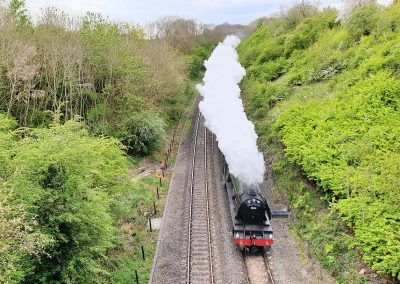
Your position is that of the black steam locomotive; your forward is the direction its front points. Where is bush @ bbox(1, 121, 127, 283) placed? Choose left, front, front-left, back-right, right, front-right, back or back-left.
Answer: front-right

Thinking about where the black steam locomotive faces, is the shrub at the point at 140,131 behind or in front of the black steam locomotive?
behind

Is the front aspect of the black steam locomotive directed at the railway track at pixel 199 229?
no

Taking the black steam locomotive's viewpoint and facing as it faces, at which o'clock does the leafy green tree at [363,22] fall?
The leafy green tree is roughly at 7 o'clock from the black steam locomotive.

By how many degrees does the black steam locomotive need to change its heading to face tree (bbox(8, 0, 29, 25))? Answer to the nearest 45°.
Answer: approximately 135° to its right

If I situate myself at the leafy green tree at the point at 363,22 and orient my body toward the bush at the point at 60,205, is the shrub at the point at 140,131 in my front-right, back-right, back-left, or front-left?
front-right

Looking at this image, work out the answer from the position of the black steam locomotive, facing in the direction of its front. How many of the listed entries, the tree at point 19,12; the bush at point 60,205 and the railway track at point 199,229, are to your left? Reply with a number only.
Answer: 0

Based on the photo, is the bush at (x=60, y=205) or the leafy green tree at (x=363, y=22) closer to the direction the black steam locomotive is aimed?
the bush

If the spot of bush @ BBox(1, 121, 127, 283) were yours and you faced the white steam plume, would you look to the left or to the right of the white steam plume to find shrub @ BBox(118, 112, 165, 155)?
left

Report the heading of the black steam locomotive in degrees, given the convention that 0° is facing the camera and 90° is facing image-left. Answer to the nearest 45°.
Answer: approximately 0°
